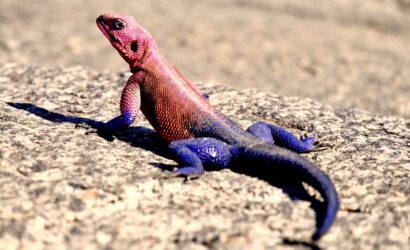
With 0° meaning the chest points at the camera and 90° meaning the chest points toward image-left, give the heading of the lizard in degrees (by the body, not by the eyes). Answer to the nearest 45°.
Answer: approximately 135°
